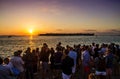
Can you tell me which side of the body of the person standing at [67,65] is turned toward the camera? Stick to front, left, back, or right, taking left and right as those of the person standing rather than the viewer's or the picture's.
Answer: back
